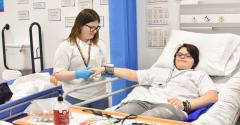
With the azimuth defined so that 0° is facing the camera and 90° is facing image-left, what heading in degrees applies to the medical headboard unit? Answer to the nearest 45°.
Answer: approximately 0°

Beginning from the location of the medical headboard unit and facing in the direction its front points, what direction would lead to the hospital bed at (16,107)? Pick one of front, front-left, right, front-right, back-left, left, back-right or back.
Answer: front-right

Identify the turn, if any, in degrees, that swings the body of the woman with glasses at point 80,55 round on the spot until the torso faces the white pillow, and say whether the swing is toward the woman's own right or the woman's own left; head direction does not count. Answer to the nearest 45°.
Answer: approximately 45° to the woman's own left

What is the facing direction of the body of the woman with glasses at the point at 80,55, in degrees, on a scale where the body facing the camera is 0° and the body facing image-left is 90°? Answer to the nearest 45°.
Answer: approximately 315°

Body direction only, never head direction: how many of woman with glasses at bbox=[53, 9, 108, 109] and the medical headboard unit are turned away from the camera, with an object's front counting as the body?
0

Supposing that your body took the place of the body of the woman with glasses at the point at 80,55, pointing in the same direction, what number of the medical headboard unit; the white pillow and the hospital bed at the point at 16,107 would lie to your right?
1

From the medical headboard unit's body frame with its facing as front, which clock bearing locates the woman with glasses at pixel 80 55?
The woman with glasses is roughly at 2 o'clock from the medical headboard unit.

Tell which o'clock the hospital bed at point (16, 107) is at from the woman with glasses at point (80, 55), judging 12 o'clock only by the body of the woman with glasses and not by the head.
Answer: The hospital bed is roughly at 3 o'clock from the woman with glasses.
